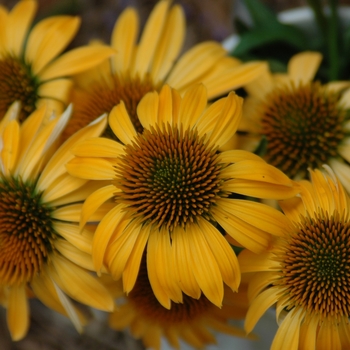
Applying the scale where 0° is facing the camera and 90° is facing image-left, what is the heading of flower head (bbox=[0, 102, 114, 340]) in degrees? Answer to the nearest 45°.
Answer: approximately 0°
